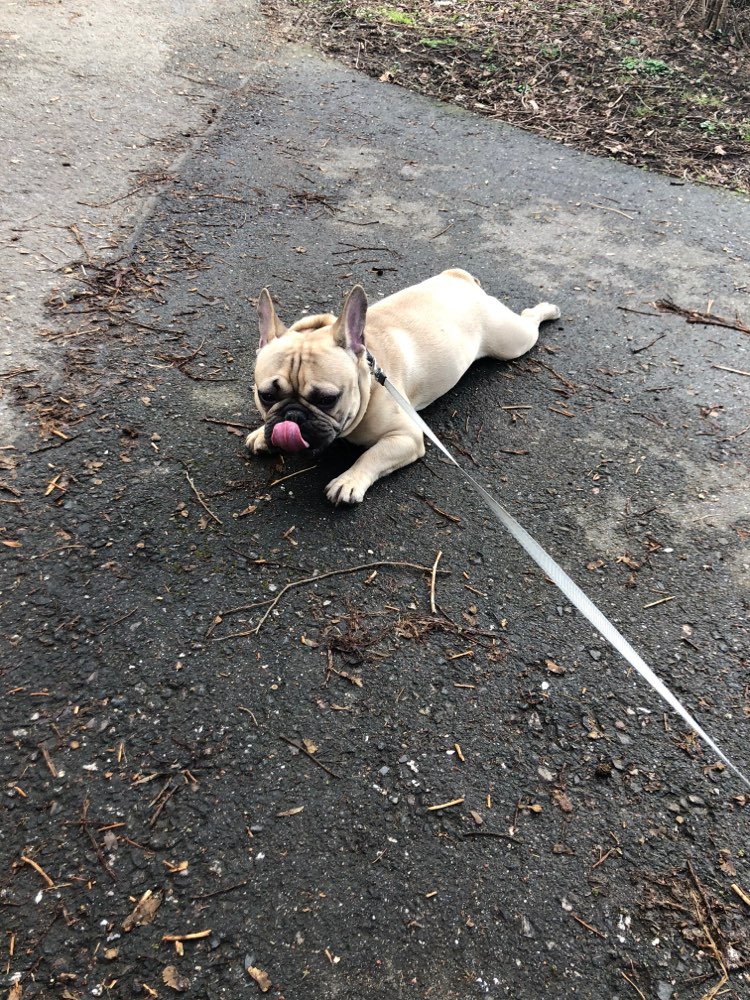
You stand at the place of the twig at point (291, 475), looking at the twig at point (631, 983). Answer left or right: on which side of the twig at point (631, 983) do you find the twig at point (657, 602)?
left

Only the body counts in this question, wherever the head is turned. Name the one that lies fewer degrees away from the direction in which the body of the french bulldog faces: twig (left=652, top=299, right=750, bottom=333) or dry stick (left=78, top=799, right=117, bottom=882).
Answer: the dry stick

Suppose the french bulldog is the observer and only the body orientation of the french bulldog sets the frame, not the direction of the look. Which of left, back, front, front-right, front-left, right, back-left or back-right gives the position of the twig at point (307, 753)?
front-left

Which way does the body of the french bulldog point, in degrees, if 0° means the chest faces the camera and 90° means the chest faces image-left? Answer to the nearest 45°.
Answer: approximately 45°

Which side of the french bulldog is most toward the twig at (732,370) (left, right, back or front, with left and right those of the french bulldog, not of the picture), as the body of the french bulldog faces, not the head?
back

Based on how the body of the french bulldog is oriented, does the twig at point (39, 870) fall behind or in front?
in front

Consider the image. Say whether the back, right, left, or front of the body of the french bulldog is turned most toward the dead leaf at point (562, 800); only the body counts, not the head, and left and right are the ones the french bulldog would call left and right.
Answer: left

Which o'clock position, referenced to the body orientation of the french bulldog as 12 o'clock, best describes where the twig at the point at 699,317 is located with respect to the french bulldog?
The twig is roughly at 6 o'clock from the french bulldog.

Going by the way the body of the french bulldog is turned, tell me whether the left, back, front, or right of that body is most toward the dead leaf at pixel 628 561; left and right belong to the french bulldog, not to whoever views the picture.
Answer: left
